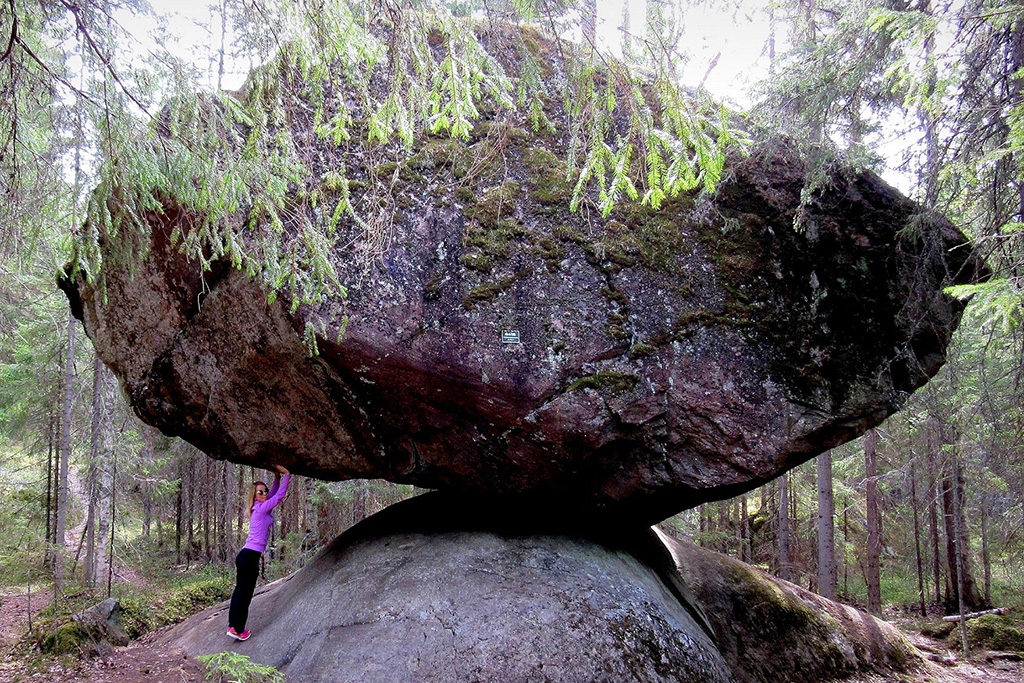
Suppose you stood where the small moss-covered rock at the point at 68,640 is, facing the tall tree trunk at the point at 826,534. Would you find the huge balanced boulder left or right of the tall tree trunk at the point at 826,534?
right

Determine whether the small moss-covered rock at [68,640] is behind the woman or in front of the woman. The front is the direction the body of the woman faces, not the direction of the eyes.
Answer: behind

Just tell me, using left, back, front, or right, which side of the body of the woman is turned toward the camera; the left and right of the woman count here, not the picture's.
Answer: right

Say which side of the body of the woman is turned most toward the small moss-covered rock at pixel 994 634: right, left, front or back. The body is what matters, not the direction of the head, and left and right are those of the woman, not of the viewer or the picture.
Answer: front

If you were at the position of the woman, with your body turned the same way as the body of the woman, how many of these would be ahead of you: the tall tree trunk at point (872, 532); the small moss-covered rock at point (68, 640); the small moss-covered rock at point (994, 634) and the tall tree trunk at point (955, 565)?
3

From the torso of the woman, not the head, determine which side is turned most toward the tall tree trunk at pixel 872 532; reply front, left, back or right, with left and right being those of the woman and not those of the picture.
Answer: front

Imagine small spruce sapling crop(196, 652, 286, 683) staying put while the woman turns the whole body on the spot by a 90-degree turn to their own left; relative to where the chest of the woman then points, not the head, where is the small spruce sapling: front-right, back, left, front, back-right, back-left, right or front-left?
back
